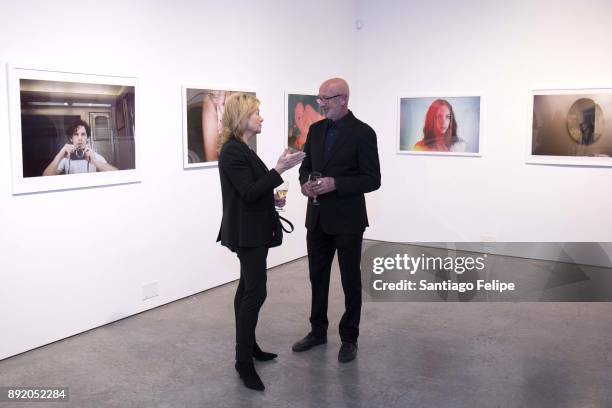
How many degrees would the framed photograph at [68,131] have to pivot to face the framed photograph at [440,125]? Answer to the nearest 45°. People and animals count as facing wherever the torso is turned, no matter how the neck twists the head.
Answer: approximately 90° to its left

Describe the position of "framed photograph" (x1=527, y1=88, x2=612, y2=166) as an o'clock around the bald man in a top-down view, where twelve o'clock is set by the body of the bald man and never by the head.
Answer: The framed photograph is roughly at 6 o'clock from the bald man.

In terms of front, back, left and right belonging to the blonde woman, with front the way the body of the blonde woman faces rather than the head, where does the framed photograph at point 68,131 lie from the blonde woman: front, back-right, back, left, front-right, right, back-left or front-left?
back-left

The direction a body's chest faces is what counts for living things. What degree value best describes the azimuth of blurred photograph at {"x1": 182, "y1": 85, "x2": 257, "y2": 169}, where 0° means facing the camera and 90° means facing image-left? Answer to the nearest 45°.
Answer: approximately 315°

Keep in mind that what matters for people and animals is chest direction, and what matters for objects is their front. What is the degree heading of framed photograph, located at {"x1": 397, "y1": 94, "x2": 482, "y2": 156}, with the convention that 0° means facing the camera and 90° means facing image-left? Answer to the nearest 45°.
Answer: approximately 0°

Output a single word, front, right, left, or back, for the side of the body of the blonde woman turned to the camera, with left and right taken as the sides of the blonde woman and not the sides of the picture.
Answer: right

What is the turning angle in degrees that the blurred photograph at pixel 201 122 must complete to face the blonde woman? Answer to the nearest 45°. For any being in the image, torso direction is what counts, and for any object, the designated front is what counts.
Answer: approximately 45° to its right

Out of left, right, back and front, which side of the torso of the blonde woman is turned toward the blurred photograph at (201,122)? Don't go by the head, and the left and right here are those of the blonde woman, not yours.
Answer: left

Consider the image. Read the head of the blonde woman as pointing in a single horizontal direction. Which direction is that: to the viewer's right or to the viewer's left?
to the viewer's right

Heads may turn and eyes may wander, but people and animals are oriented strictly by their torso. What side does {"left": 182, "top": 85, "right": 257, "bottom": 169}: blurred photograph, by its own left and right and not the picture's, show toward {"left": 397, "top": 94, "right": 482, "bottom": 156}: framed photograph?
left

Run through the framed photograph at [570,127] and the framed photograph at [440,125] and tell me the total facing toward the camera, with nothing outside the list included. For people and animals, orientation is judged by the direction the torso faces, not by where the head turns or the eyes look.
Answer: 2
